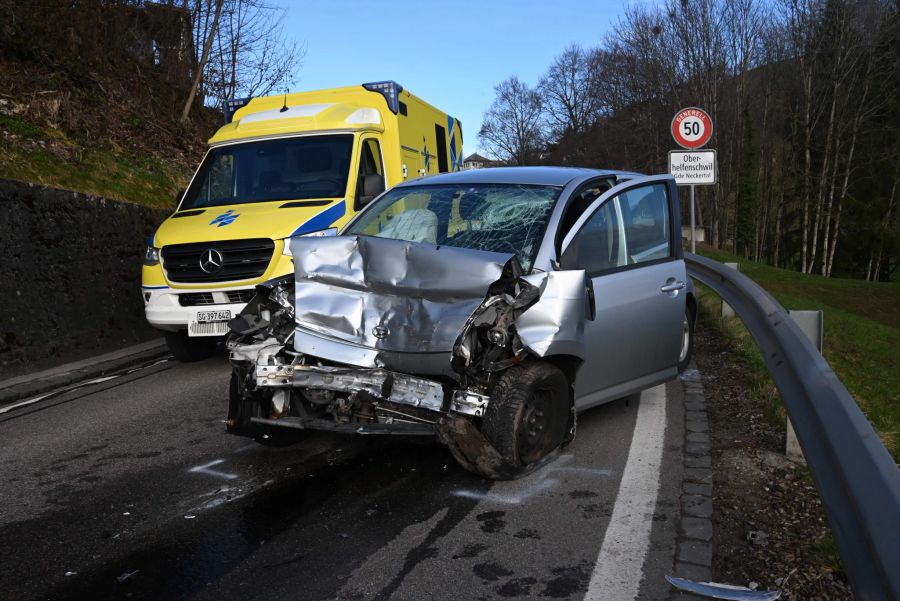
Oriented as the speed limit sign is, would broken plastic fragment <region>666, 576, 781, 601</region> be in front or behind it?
in front

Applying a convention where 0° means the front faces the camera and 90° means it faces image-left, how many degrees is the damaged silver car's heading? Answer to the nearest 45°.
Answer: approximately 45°

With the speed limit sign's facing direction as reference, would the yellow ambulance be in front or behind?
in front

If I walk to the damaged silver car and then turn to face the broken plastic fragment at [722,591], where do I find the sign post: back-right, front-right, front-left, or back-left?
back-left

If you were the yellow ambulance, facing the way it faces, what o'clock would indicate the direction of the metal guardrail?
The metal guardrail is roughly at 10 o'clock from the yellow ambulance.

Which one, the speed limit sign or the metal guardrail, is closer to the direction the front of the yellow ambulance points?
the metal guardrail

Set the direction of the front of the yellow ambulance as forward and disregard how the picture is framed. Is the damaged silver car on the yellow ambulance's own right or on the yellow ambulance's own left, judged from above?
on the yellow ambulance's own left

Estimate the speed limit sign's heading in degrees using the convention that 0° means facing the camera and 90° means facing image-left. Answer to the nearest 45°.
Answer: approximately 0°

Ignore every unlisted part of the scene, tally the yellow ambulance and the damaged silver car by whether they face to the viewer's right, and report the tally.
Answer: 0

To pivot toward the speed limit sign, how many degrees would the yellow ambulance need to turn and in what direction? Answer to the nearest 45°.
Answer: approximately 180°

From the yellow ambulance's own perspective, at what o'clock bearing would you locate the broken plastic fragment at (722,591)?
The broken plastic fragment is roughly at 10 o'clock from the yellow ambulance.

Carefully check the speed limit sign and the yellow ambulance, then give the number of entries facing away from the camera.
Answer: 0
